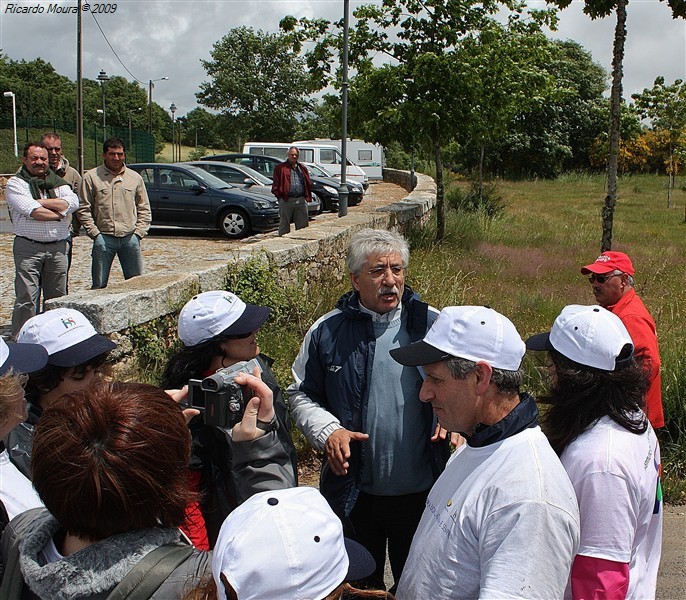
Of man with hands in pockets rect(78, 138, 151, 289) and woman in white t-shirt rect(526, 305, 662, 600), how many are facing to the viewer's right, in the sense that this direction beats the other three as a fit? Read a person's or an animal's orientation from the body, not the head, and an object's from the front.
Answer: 0

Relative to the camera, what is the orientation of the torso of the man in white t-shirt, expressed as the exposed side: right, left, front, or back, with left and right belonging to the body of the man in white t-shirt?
left

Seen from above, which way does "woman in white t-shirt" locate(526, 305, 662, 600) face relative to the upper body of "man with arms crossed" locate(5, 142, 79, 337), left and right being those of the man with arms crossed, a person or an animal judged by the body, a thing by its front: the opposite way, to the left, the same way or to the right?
the opposite way

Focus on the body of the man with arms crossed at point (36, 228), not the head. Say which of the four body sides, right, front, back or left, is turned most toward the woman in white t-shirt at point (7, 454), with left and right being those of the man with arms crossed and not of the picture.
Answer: front

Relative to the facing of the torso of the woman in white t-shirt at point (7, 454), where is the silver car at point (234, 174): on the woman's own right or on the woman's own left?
on the woman's own left

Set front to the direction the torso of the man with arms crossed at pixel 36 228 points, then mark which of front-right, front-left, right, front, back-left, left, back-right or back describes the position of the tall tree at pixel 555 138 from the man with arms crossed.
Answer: back-left

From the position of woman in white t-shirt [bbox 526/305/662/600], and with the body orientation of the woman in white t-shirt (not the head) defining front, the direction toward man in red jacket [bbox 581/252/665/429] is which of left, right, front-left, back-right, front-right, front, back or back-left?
front-right

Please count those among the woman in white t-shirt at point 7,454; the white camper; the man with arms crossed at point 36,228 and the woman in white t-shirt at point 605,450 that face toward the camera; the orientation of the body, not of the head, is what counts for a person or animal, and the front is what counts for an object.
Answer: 1

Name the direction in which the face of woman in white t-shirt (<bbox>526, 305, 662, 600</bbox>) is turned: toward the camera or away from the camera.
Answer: away from the camera
